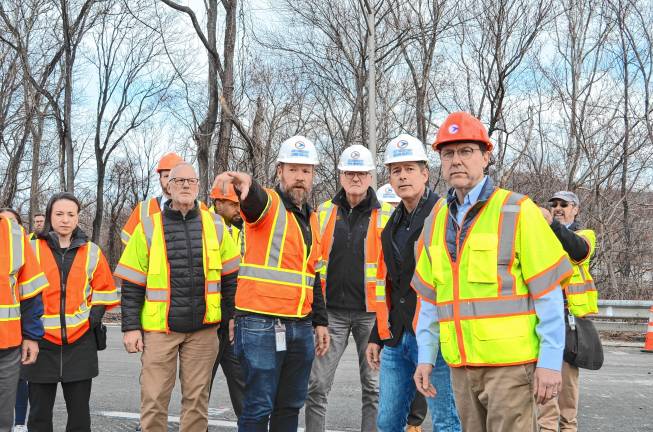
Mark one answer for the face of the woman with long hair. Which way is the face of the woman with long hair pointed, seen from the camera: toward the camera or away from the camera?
toward the camera

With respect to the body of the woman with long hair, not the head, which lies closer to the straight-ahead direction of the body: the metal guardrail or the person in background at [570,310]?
the person in background

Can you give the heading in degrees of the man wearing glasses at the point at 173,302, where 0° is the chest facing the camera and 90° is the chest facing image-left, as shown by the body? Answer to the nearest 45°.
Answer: approximately 0°

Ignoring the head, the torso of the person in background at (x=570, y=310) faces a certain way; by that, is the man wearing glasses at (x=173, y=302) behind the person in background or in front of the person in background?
in front

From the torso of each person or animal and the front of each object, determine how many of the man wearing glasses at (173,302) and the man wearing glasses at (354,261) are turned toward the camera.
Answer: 2

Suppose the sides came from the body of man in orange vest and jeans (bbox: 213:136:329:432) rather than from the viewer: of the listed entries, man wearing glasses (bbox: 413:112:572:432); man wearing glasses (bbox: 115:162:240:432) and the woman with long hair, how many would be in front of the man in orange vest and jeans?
1

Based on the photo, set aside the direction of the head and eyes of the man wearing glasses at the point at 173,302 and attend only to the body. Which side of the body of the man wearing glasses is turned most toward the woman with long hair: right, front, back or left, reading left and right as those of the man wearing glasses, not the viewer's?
right

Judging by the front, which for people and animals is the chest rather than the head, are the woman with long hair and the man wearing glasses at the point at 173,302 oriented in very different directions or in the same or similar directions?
same or similar directions

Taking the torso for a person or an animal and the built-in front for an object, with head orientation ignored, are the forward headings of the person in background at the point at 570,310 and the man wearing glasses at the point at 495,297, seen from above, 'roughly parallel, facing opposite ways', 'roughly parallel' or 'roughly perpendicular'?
roughly parallel

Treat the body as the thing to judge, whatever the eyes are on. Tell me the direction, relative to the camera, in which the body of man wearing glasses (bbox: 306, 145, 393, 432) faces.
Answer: toward the camera

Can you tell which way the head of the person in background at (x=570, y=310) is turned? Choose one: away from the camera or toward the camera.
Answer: toward the camera

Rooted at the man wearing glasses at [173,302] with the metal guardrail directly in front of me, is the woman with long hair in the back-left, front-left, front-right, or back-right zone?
back-left

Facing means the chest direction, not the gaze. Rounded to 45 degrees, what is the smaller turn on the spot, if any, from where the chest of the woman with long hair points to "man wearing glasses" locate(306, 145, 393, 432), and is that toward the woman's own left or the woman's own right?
approximately 90° to the woman's own left

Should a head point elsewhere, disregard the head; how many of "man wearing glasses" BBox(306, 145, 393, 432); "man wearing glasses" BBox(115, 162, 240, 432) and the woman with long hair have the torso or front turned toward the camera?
3
